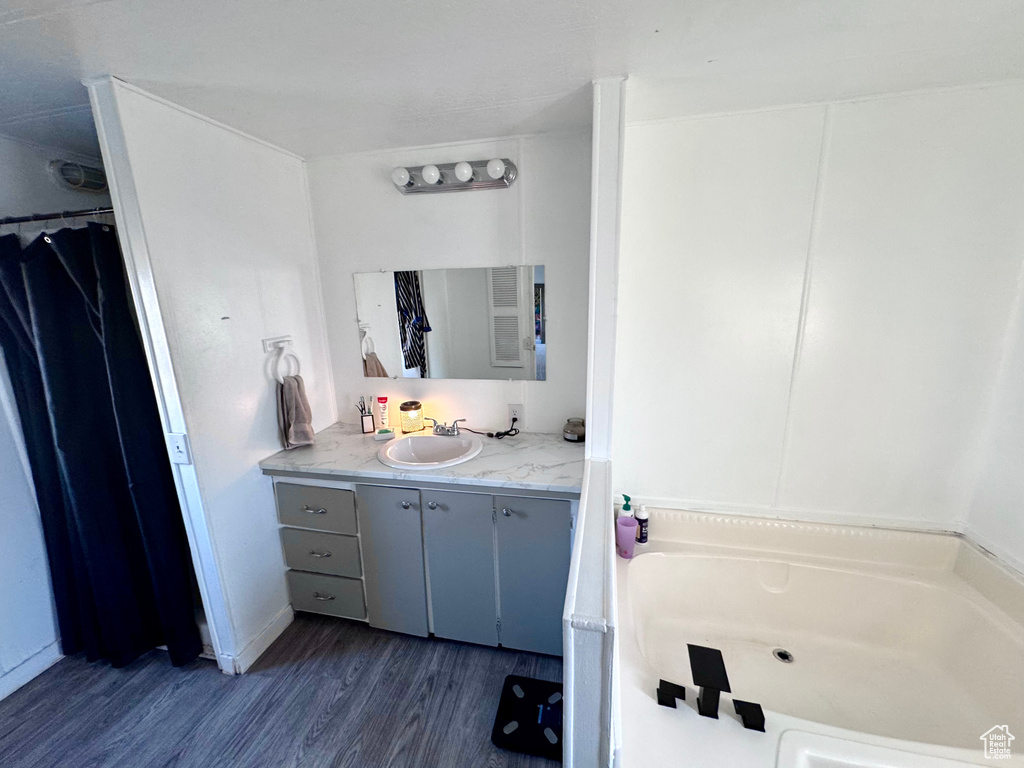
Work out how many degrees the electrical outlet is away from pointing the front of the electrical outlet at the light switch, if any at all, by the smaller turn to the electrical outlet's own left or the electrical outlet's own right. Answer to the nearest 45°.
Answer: approximately 45° to the electrical outlet's own right

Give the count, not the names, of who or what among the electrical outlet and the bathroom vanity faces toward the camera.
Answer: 2

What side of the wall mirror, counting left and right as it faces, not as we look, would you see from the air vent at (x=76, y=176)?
right

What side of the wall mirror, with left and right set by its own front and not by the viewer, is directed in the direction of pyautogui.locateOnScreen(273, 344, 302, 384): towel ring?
right

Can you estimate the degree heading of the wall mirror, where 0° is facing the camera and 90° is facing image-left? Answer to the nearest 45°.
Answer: approximately 0°

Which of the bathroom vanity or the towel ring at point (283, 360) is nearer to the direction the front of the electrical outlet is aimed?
the bathroom vanity

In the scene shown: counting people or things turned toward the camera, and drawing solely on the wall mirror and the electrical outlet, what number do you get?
2

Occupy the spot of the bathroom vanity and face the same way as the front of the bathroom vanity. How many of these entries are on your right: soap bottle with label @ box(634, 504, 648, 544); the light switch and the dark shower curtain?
2
